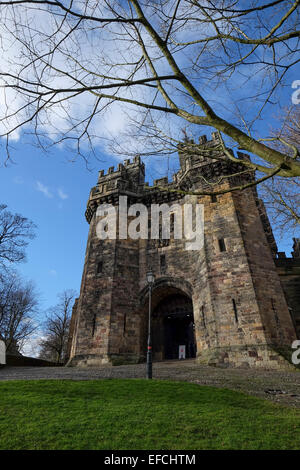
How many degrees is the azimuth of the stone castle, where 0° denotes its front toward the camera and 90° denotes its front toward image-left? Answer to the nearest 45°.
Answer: approximately 0°
